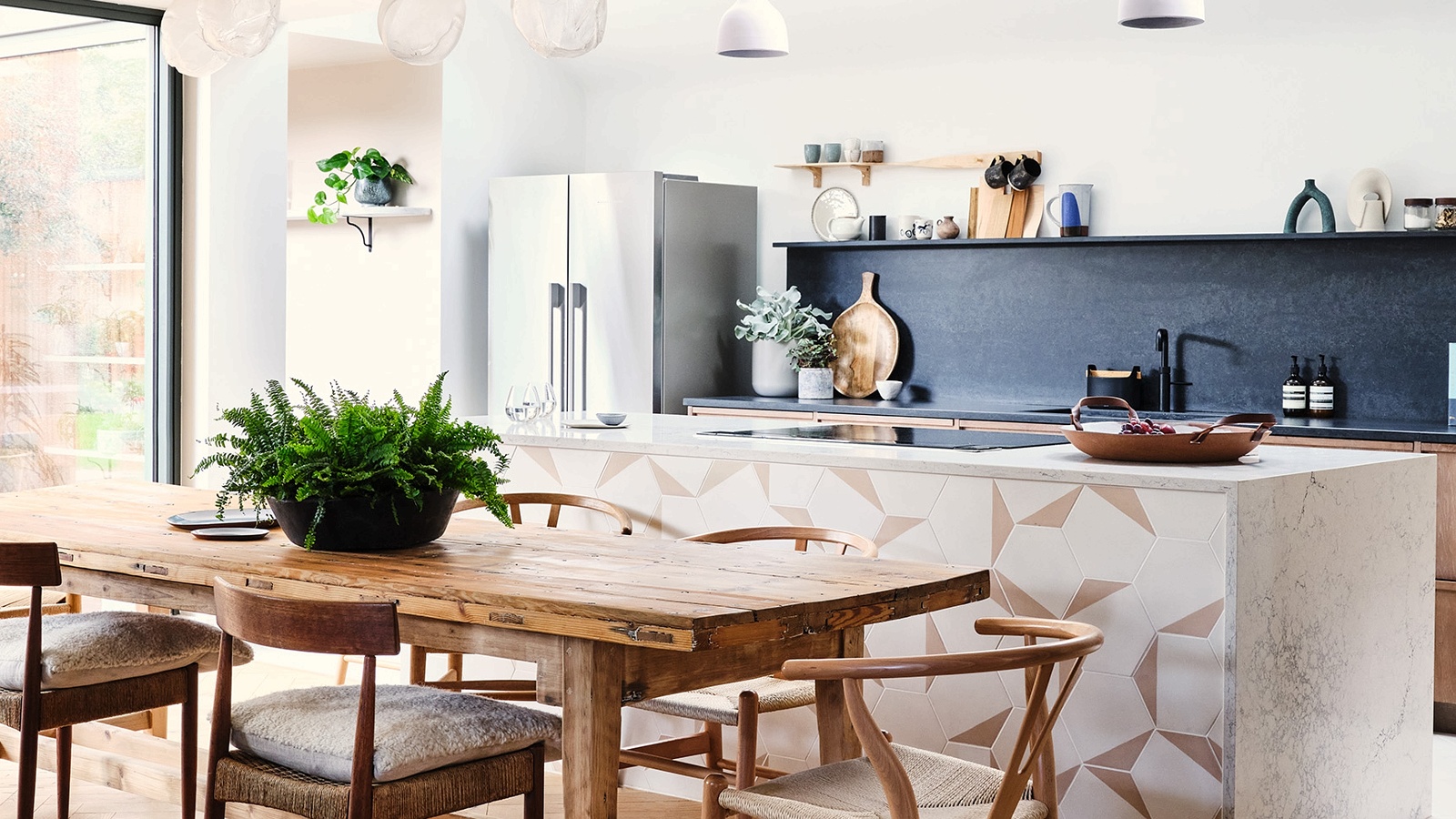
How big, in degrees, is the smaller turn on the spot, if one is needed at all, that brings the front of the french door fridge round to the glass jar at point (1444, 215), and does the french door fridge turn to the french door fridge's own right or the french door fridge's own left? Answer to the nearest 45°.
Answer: approximately 90° to the french door fridge's own left

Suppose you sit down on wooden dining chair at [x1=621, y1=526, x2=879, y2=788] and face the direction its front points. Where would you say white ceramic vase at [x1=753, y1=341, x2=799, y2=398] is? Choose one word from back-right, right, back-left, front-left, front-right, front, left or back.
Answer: back-right

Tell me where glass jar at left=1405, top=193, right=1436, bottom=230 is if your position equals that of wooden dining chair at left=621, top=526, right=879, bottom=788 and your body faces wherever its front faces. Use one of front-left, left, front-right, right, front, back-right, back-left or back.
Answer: back

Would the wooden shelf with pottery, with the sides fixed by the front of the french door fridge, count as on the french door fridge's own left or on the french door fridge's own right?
on the french door fridge's own left

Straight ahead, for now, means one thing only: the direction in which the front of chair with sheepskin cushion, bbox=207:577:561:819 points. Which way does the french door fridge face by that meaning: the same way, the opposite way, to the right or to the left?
the opposite way

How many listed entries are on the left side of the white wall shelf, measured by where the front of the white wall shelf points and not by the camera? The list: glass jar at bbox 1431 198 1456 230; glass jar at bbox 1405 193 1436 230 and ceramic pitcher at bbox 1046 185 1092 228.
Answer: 3

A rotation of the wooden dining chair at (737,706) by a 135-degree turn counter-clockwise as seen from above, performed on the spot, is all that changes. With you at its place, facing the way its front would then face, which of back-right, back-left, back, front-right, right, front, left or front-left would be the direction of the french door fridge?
left
